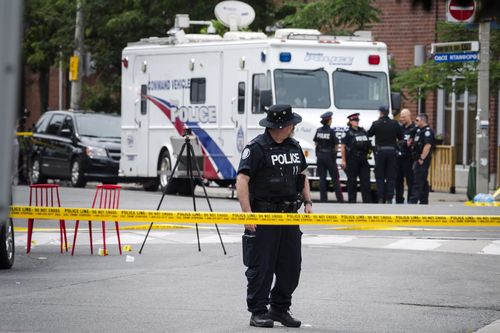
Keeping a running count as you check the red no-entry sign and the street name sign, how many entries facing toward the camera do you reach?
2

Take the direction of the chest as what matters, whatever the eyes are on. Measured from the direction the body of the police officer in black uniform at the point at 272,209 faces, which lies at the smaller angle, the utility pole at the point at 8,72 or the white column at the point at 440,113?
the utility pole

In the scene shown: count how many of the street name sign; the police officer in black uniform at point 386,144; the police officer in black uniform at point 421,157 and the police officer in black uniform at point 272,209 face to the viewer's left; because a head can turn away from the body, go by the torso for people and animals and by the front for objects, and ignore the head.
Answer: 1

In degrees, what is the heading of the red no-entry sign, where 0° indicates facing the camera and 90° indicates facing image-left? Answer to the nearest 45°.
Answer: approximately 0°

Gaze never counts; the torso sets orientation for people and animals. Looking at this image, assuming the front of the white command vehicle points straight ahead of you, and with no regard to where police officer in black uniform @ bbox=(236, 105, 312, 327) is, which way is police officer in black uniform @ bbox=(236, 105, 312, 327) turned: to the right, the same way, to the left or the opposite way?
the same way

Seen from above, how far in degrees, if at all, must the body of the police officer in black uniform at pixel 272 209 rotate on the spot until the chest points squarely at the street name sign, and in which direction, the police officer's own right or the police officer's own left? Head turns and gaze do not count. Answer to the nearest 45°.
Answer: approximately 135° to the police officer's own left

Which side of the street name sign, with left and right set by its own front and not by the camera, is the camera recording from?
front

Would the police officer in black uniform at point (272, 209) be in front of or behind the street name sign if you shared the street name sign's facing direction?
in front

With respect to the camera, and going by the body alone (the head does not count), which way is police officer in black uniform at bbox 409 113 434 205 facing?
to the viewer's left
